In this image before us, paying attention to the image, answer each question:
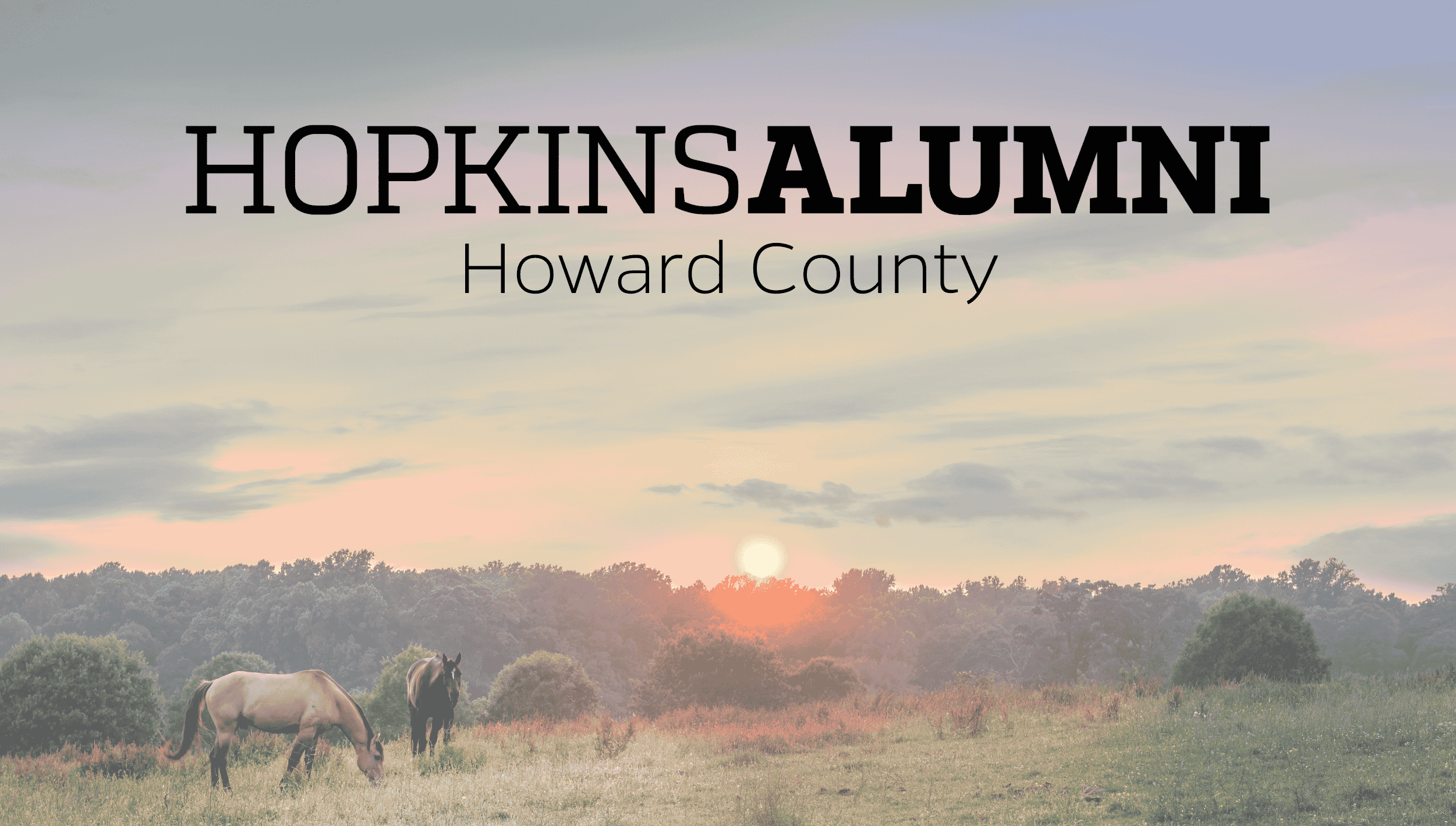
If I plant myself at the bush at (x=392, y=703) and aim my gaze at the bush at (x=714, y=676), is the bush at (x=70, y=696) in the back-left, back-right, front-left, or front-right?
back-right

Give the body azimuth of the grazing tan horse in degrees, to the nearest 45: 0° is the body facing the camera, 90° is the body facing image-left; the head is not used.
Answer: approximately 270°

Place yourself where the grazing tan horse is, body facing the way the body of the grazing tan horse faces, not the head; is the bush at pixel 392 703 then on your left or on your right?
on your left

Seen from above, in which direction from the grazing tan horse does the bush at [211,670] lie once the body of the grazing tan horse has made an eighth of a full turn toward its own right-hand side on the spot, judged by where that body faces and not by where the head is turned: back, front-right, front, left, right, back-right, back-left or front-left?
back-left
